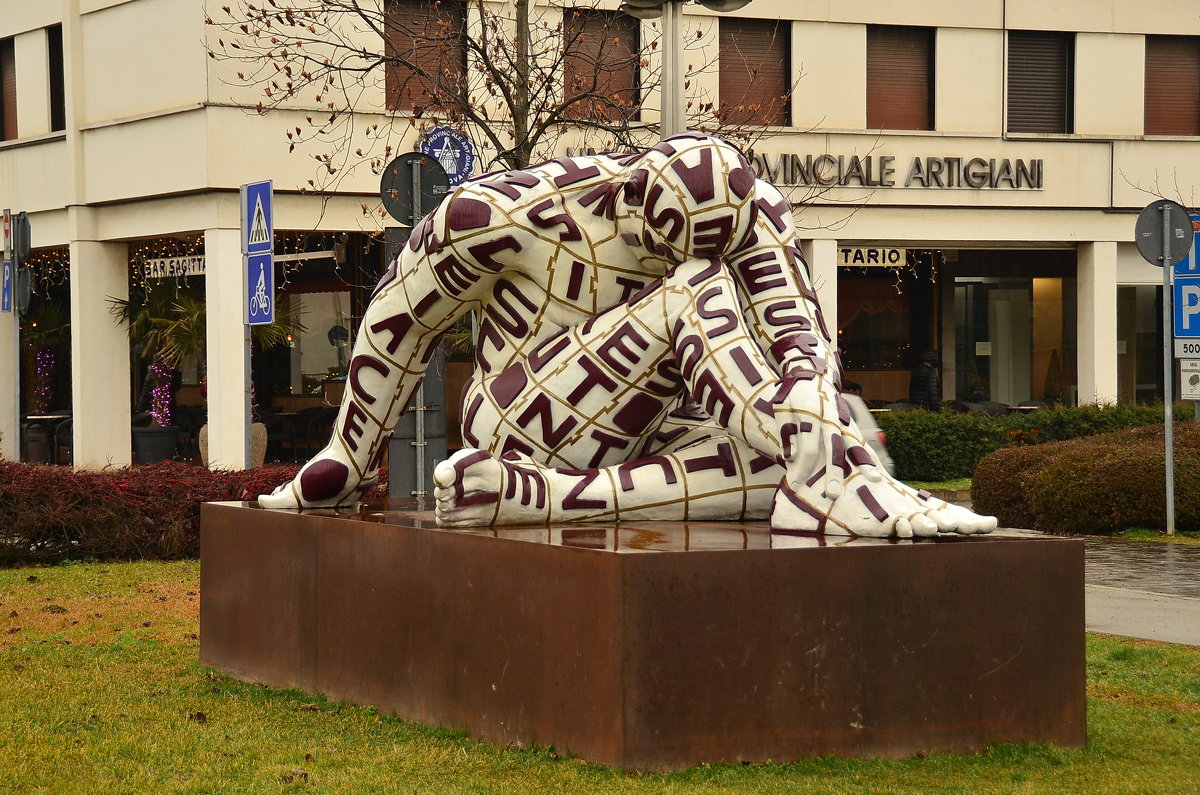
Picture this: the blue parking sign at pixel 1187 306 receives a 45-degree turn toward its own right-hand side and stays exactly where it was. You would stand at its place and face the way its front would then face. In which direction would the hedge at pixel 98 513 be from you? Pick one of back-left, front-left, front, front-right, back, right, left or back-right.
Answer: front

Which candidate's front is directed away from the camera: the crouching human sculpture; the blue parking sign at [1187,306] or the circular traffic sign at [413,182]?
the circular traffic sign

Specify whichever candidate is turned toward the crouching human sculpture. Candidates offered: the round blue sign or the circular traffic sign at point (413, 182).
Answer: the round blue sign

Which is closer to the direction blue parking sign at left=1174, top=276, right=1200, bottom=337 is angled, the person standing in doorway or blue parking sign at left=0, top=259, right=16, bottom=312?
the blue parking sign

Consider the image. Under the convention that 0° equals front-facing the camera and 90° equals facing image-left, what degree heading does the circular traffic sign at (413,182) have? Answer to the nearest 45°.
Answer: approximately 180°

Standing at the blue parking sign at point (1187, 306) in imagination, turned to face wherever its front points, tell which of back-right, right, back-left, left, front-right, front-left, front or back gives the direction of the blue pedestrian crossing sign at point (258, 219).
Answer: front-right

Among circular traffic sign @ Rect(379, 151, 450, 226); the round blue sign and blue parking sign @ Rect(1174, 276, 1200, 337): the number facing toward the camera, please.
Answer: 2

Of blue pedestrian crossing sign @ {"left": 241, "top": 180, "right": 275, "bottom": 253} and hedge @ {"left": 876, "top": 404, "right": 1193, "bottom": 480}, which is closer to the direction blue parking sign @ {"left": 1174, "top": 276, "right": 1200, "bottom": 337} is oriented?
the blue pedestrian crossing sign

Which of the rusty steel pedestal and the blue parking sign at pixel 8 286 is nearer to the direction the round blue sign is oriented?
the rusty steel pedestal

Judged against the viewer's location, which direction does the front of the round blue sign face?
facing the viewer

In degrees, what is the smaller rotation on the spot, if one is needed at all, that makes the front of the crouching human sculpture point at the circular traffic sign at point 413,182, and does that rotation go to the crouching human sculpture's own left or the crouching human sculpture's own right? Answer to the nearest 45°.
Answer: approximately 135° to the crouching human sculpture's own left
